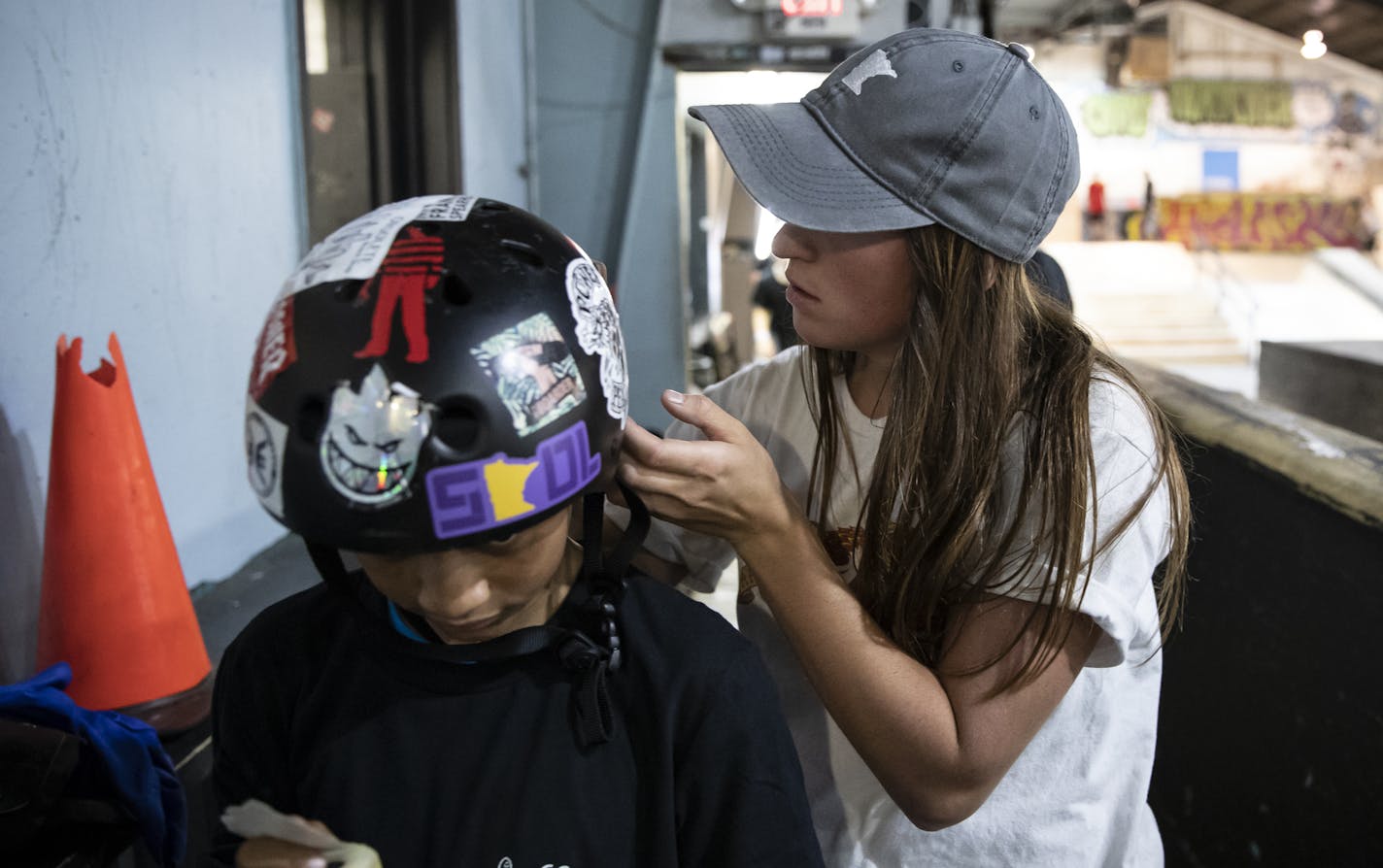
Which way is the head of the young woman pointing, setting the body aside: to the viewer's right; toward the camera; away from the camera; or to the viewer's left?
to the viewer's left

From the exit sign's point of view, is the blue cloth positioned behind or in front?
in front

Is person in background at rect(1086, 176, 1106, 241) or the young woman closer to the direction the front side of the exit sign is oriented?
the young woman

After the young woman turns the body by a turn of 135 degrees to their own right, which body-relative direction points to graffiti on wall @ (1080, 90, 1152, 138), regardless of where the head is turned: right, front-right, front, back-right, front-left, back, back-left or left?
front

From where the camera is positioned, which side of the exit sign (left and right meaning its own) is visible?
front

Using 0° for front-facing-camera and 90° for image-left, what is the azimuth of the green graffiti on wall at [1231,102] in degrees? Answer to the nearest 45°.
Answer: approximately 0°

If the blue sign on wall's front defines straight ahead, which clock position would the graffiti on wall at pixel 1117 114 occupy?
The graffiti on wall is roughly at 2 o'clock from the blue sign on wall.
